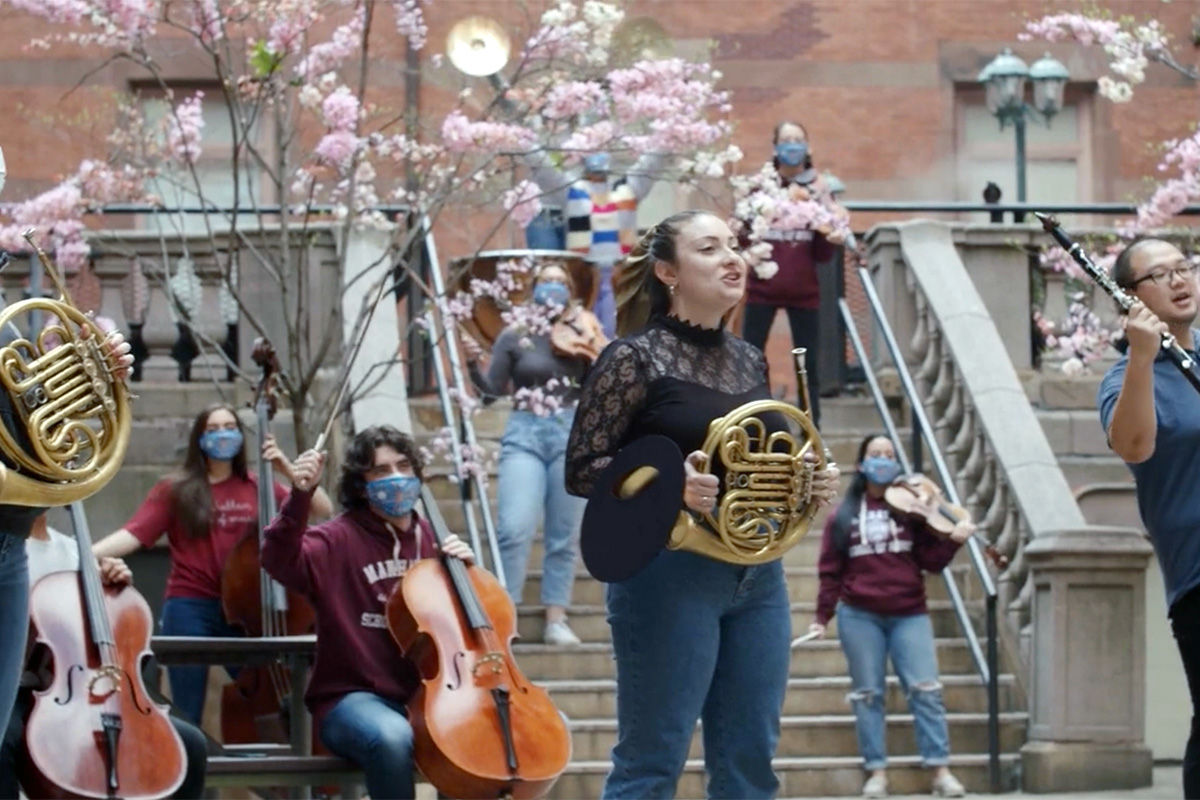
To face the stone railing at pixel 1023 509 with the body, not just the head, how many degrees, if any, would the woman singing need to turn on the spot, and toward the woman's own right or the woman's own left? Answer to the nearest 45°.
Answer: approximately 135° to the woman's own left

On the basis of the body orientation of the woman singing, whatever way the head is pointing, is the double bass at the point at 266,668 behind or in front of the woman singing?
behind

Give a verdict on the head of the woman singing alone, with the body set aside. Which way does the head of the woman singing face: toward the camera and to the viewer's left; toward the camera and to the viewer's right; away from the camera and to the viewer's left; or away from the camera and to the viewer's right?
toward the camera and to the viewer's right

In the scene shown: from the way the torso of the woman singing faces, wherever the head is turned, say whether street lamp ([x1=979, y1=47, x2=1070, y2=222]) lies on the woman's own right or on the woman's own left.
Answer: on the woman's own left

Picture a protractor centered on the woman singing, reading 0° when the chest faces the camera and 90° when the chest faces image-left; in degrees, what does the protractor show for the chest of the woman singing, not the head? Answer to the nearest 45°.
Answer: approximately 315°

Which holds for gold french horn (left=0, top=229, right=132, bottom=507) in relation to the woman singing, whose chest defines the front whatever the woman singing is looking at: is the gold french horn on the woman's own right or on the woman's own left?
on the woman's own right

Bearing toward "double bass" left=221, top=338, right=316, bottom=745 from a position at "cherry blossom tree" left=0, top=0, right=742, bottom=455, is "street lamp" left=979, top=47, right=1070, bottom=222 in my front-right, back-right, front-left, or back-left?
back-left

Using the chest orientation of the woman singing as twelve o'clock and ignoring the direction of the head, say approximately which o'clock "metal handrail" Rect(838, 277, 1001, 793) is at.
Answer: The metal handrail is roughly at 8 o'clock from the woman singing.

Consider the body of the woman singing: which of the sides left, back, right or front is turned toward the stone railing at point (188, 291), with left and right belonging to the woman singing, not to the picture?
back
